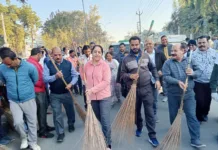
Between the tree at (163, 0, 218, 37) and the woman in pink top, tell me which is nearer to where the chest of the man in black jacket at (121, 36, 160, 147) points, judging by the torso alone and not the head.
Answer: the woman in pink top

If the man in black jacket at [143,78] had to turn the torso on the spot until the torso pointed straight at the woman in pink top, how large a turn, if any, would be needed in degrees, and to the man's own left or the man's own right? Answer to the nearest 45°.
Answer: approximately 45° to the man's own right

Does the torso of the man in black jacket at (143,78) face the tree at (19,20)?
no

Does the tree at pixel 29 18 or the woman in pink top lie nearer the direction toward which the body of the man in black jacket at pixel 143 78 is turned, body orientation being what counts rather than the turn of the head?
the woman in pink top

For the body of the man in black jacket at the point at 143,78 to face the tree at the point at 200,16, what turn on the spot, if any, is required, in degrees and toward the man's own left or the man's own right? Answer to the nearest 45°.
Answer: approximately 180°

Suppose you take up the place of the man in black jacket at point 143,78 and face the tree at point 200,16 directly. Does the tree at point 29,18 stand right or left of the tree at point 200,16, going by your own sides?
left

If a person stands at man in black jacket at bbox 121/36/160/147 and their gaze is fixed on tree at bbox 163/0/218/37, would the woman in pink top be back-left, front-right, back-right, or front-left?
back-left

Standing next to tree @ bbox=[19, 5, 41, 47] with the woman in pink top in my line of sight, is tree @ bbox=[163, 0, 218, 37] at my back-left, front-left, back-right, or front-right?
front-left

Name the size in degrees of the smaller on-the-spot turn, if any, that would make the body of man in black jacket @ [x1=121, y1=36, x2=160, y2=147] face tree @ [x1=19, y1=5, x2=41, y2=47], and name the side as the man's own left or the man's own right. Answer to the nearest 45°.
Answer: approximately 135° to the man's own right

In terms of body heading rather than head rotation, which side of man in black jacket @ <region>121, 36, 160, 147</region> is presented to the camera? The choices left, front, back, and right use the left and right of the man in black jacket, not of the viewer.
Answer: front

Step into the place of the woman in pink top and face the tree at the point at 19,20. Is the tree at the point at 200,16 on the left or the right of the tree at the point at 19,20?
right
